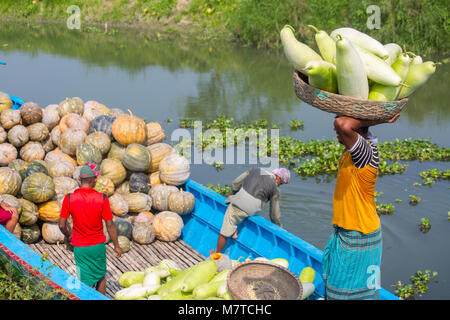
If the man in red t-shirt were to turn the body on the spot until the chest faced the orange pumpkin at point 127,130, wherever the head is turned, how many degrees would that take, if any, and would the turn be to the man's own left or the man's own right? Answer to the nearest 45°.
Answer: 0° — they already face it

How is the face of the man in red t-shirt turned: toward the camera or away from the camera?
away from the camera

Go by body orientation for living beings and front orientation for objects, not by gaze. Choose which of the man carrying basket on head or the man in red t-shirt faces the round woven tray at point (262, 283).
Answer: the man carrying basket on head

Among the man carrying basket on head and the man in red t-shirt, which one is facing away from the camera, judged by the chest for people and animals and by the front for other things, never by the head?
the man in red t-shirt

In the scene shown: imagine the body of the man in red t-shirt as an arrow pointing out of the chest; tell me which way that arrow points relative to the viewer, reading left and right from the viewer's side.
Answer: facing away from the viewer

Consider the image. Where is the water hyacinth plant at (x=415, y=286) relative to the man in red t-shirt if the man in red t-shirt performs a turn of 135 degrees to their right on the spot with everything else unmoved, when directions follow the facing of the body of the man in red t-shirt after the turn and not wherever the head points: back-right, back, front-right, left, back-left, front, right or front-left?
front-left

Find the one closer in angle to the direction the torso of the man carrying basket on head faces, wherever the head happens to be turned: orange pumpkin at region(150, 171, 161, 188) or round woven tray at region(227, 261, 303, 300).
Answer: the round woven tray

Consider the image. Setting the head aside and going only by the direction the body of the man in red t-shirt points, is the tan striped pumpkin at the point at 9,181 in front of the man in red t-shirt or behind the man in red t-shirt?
in front

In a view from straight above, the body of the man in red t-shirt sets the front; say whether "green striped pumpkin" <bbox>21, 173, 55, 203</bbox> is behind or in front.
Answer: in front

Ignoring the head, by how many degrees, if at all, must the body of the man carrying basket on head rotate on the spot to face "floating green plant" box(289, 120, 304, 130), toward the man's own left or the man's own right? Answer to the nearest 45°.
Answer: approximately 90° to the man's own right
